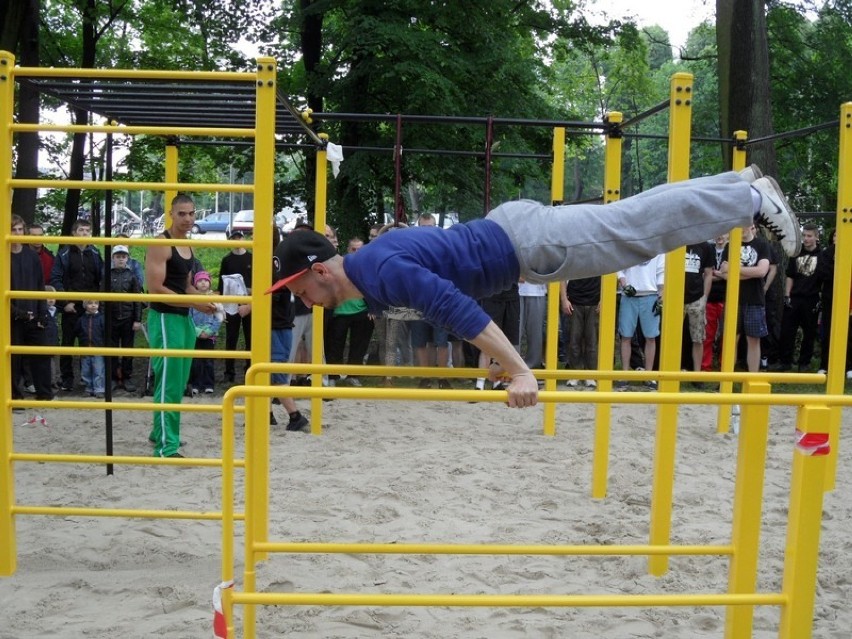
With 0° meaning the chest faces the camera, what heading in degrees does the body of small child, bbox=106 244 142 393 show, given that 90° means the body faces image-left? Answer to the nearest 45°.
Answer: approximately 0°

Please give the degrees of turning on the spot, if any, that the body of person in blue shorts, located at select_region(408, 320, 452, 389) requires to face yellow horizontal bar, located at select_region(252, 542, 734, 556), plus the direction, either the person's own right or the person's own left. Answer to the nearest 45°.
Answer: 0° — they already face it

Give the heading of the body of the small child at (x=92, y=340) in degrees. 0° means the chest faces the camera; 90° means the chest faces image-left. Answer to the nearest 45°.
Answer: approximately 0°

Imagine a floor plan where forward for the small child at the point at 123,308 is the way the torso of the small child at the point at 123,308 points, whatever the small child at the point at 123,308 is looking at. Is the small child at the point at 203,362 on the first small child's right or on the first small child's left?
on the first small child's left

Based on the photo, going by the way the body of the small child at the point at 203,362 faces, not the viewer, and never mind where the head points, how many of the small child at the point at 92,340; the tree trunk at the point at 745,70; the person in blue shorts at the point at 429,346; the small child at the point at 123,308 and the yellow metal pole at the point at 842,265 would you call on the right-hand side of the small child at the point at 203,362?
2

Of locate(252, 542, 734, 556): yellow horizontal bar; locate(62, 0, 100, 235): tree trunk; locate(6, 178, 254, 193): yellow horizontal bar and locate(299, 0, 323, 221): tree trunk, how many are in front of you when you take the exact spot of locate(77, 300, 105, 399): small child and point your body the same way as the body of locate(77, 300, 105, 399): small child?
2

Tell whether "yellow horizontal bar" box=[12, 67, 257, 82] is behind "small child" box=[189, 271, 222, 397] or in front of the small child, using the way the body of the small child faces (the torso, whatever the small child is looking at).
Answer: in front
